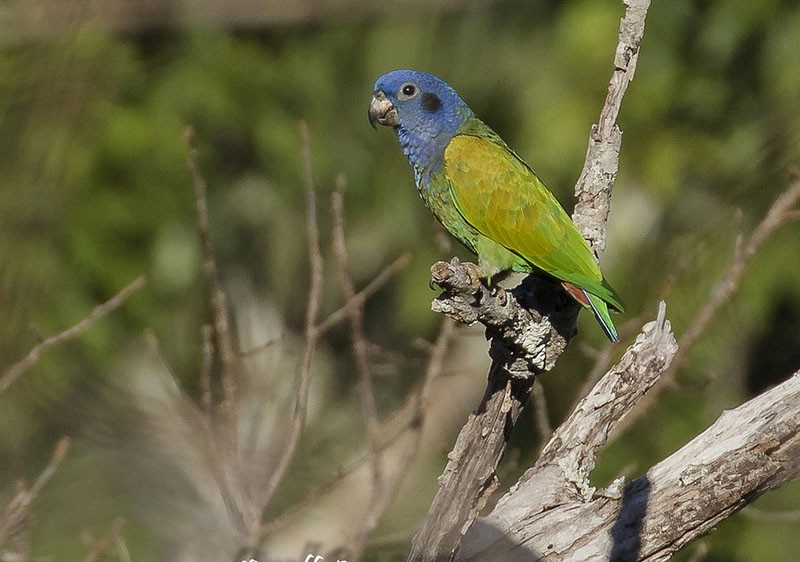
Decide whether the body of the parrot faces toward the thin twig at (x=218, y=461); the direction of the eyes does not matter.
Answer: yes

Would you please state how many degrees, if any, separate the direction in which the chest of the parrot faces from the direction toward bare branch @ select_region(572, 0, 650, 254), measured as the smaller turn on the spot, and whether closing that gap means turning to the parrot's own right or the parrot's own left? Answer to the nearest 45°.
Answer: approximately 135° to the parrot's own left

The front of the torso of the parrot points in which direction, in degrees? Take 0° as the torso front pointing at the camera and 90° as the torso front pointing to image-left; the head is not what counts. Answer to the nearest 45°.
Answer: approximately 90°

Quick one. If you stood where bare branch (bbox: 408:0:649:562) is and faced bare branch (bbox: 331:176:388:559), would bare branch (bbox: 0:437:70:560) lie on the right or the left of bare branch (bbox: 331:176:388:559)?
left

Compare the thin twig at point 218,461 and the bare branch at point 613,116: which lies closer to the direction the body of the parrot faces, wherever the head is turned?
the thin twig

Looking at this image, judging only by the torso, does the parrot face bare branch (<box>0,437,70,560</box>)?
yes
